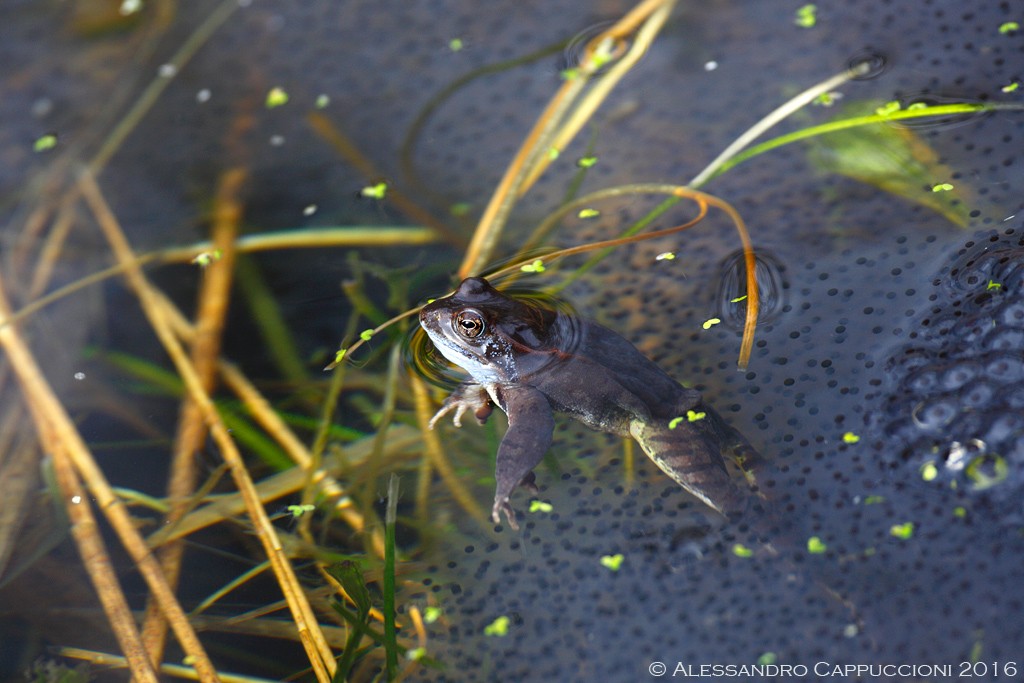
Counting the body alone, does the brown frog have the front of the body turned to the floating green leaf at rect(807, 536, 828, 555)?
no

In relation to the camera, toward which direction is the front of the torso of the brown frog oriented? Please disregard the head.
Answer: to the viewer's left

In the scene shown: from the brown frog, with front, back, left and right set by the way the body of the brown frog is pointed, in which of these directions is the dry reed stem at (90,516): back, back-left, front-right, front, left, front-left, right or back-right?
front

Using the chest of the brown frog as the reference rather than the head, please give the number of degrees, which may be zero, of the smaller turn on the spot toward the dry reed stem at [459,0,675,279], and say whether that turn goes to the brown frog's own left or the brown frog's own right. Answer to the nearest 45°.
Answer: approximately 90° to the brown frog's own right

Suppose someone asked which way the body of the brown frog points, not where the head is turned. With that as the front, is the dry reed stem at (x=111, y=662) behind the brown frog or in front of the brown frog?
in front

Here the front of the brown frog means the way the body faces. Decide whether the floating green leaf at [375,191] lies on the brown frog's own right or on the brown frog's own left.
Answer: on the brown frog's own right

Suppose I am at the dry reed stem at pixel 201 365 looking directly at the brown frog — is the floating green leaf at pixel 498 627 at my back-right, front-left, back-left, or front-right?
front-right

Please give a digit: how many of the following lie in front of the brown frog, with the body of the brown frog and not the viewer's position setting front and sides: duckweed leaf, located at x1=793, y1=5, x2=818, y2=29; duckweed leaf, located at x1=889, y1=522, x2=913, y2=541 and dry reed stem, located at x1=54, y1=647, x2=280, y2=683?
1

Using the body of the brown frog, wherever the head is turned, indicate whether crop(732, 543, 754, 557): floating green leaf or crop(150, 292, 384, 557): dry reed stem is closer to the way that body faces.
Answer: the dry reed stem

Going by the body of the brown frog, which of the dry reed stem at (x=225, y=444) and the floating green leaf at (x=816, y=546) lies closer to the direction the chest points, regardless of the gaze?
the dry reed stem

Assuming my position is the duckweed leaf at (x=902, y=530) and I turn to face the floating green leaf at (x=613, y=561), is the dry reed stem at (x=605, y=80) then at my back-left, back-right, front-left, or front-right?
front-right

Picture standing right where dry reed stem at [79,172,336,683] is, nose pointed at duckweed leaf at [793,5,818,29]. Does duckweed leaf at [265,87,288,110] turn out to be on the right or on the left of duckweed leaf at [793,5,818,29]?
left

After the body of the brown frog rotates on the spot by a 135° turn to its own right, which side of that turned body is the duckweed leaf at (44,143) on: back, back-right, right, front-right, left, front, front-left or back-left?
left

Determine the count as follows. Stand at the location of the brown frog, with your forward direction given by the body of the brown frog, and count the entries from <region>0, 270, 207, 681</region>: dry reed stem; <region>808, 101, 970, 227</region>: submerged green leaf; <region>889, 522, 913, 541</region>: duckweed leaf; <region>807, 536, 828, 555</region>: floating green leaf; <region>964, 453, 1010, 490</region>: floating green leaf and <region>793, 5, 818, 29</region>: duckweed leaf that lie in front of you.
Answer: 1

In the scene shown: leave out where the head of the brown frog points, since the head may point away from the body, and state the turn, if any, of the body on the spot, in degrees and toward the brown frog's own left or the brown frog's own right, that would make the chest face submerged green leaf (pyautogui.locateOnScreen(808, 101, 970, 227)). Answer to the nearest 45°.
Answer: approximately 135° to the brown frog's own right

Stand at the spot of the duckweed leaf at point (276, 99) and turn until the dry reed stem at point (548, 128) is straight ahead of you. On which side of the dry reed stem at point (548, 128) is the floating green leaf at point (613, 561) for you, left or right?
right

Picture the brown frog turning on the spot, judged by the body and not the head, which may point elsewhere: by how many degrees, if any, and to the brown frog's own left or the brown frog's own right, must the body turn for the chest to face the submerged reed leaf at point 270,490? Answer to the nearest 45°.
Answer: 0° — it already faces it
